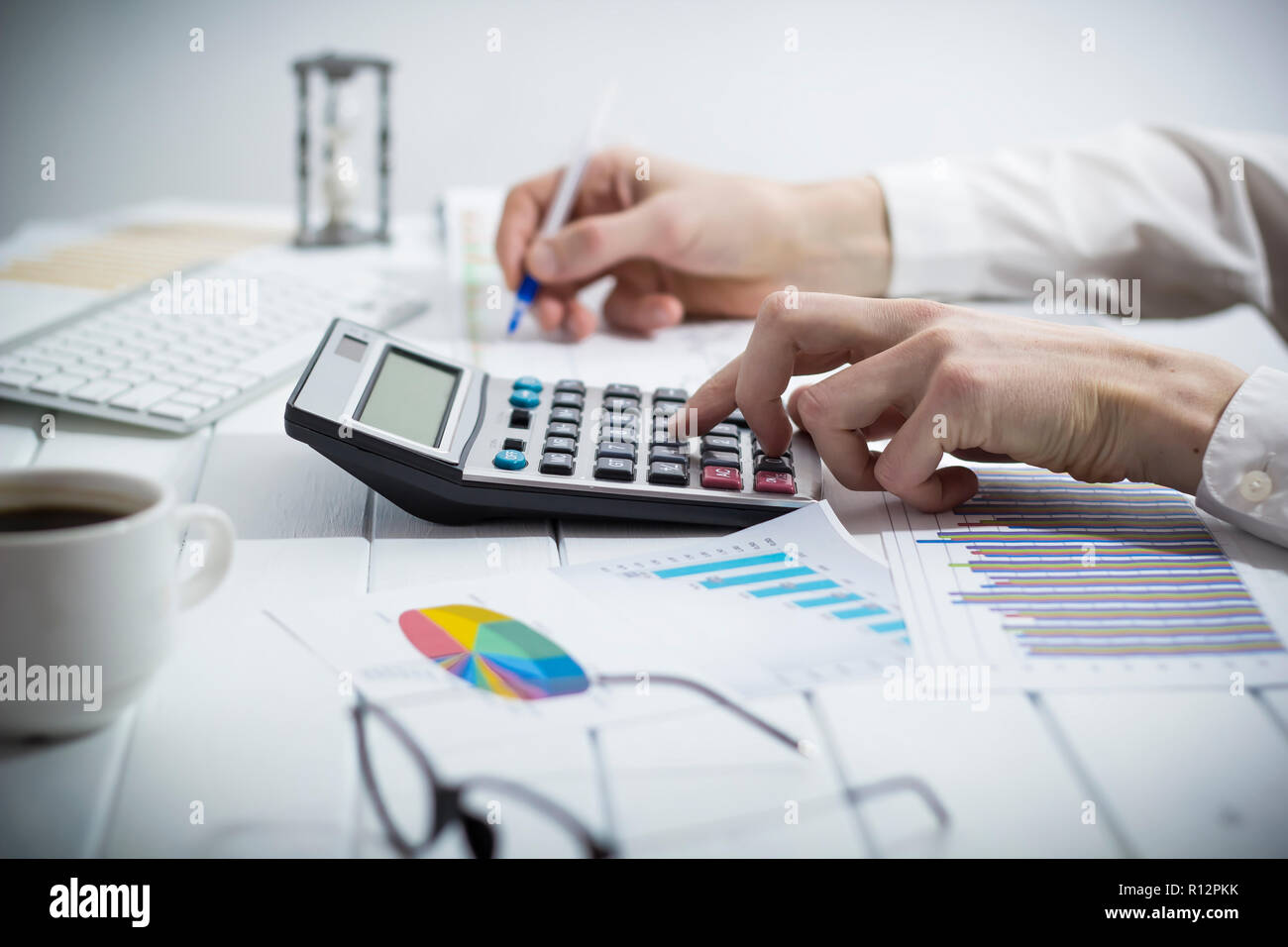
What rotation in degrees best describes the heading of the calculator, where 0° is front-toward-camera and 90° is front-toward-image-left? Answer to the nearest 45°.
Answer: approximately 270°

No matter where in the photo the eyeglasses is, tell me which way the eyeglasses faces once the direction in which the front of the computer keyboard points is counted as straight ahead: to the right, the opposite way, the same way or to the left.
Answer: to the right

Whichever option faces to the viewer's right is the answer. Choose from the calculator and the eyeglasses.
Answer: the calculator

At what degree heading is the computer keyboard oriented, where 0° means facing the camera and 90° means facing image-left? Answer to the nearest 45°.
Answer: approximately 315°

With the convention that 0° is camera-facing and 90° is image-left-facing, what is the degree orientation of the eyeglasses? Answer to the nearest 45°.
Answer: approximately 45°

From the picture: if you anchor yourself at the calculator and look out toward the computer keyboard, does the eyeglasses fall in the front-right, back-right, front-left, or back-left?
back-left

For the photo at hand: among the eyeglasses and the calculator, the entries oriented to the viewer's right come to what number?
1
